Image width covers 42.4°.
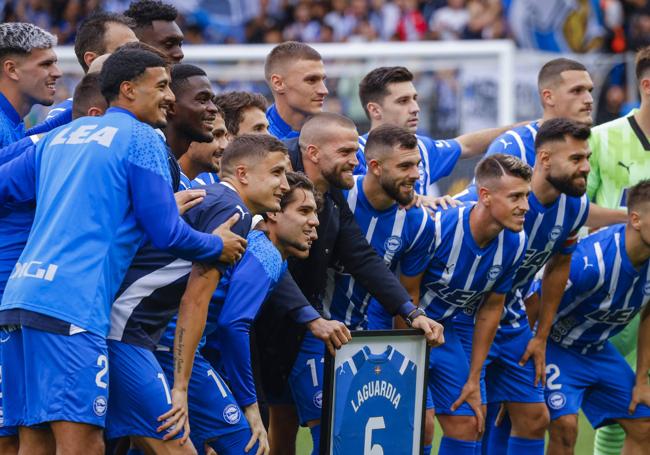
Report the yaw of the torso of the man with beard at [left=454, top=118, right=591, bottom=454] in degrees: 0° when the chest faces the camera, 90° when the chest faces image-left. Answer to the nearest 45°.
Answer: approximately 315°

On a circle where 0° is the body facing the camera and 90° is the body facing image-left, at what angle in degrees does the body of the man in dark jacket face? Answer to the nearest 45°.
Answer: approximately 315°

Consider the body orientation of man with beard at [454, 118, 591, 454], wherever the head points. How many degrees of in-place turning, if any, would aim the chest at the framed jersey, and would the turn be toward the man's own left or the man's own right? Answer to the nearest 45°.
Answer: approximately 90° to the man's own right

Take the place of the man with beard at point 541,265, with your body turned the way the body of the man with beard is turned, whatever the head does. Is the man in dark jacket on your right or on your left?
on your right

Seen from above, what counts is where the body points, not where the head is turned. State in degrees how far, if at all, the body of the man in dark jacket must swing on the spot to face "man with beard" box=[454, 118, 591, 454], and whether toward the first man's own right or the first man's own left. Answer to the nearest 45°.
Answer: approximately 90° to the first man's own left
